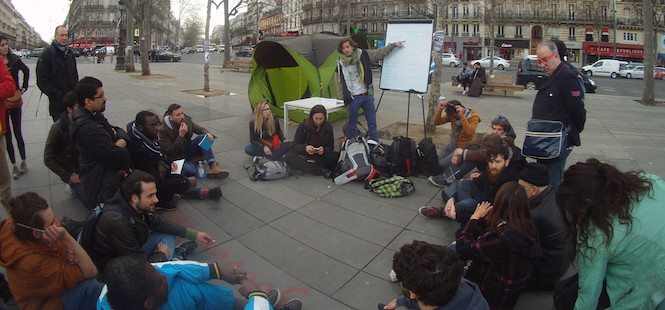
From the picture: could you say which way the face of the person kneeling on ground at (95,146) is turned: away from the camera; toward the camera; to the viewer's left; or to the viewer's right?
to the viewer's right

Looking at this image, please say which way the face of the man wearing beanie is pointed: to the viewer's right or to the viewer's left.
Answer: to the viewer's left

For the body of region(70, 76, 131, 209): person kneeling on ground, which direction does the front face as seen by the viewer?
to the viewer's right

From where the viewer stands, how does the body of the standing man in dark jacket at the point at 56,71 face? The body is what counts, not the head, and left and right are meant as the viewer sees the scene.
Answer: facing the viewer and to the right of the viewer

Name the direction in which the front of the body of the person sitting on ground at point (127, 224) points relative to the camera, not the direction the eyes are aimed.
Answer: to the viewer's right

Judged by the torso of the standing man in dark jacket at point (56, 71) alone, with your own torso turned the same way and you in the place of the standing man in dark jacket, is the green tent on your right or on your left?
on your left

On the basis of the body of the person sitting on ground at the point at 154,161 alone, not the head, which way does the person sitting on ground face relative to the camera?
to the viewer's right

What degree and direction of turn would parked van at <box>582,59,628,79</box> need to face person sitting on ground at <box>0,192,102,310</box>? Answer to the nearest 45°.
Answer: approximately 90° to its left

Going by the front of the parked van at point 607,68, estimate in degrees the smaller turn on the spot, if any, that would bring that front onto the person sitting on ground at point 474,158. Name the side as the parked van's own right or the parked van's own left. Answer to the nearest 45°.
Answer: approximately 90° to the parked van's own left

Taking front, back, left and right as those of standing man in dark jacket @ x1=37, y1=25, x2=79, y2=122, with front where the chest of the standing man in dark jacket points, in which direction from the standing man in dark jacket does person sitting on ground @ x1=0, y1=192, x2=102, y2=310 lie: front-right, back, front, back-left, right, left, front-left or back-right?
front-right

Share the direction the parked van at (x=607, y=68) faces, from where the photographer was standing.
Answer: facing to the left of the viewer

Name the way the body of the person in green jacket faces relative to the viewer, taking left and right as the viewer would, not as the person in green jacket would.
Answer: facing to the left of the viewer

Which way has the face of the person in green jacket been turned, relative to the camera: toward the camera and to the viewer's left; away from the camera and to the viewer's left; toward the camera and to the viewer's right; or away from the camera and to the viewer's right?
away from the camera and to the viewer's left
